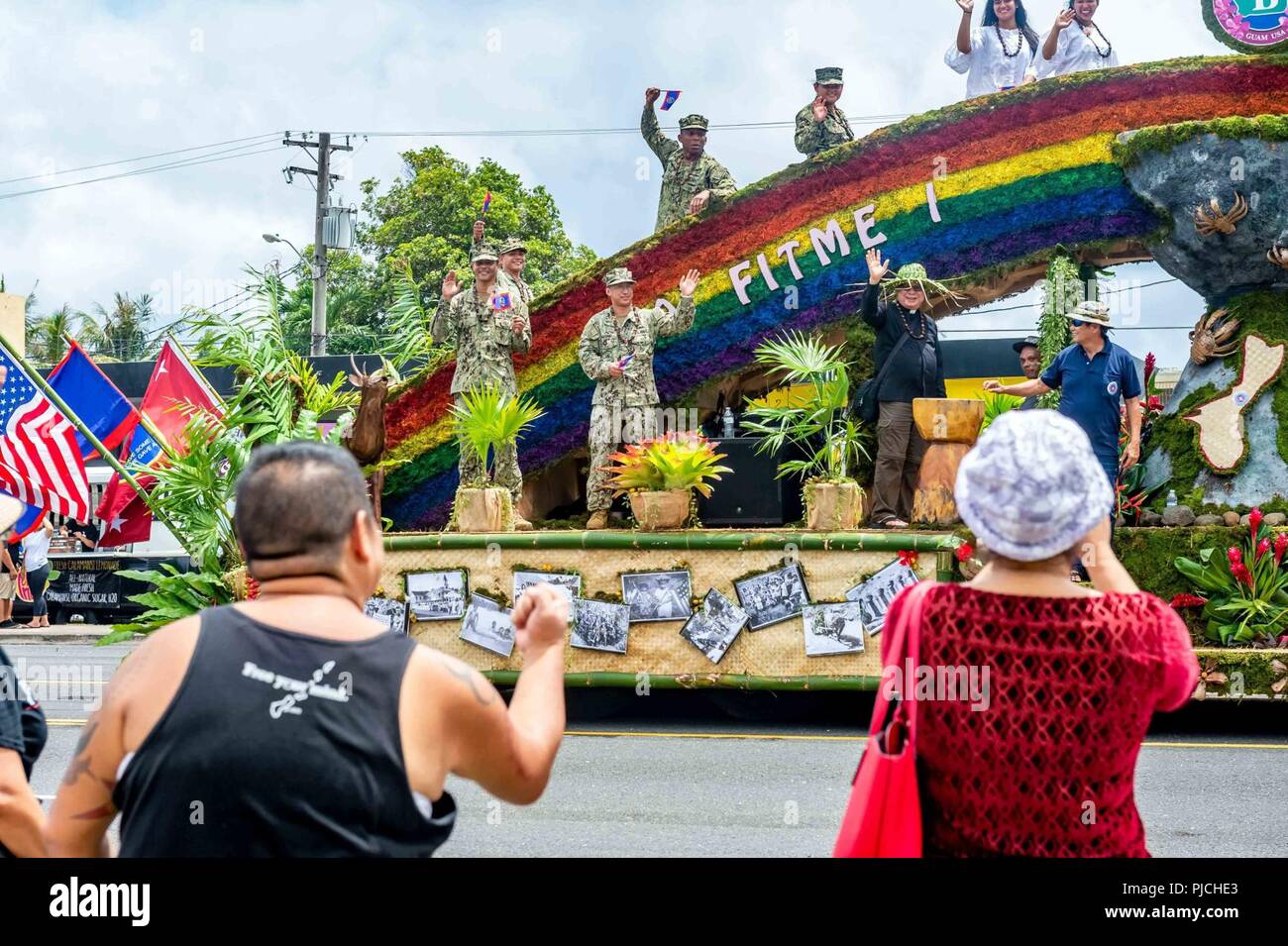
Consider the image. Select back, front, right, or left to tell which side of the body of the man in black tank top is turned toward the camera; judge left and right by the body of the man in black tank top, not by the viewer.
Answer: back

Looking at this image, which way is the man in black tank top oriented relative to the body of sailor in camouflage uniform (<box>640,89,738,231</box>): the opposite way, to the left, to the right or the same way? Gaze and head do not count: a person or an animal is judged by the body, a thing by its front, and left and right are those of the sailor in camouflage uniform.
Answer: the opposite way

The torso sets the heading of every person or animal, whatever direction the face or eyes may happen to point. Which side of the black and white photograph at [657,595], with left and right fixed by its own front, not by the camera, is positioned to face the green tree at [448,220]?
back

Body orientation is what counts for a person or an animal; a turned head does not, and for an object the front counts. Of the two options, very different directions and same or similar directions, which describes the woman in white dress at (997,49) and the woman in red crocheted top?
very different directions

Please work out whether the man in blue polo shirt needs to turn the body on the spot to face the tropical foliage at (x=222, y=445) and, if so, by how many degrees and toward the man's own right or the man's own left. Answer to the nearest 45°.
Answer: approximately 45° to the man's own right

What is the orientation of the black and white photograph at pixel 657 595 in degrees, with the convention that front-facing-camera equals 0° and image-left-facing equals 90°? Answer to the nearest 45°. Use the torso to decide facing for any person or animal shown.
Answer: approximately 0°

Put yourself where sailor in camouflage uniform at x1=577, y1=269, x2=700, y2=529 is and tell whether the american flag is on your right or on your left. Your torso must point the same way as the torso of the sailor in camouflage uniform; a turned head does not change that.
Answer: on your right

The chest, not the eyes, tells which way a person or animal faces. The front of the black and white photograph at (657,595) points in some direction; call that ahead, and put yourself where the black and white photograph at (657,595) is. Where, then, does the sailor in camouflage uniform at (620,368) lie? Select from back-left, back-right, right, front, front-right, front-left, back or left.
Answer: back

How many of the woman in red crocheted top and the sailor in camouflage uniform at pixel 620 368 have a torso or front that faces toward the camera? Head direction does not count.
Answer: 1

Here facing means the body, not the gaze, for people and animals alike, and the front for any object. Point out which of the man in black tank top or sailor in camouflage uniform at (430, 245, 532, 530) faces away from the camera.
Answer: the man in black tank top

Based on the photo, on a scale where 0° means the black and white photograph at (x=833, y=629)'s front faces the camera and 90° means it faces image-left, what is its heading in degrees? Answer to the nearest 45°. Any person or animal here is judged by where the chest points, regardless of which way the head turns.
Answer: approximately 0°

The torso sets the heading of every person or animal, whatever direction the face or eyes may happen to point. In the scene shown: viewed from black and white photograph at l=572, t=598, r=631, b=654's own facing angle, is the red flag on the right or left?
on its right
